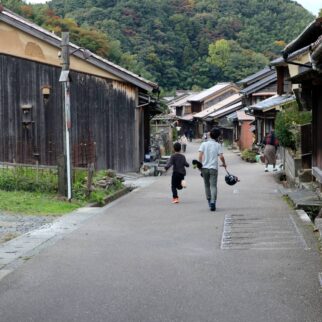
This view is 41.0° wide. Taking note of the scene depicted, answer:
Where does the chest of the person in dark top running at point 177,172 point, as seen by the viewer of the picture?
away from the camera

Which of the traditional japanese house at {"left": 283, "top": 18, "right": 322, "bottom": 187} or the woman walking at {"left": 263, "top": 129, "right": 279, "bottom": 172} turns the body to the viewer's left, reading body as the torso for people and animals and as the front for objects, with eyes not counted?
the traditional japanese house

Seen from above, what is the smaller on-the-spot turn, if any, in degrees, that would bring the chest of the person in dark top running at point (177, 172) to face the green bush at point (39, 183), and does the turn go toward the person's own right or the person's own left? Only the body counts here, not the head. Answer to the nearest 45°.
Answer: approximately 90° to the person's own left

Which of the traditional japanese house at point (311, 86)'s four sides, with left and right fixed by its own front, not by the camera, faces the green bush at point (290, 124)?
right

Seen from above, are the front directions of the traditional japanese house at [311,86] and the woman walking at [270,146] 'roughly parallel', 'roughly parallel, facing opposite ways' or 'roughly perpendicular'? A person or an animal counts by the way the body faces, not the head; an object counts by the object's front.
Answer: roughly perpendicular

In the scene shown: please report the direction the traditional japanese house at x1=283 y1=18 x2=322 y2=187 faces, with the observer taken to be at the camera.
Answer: facing to the left of the viewer

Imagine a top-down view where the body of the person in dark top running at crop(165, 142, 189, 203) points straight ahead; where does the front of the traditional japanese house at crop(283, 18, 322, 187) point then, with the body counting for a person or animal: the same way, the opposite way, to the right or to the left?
to the left

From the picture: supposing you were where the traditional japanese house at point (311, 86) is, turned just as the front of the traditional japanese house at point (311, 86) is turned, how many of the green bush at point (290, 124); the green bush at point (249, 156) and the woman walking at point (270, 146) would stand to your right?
3
